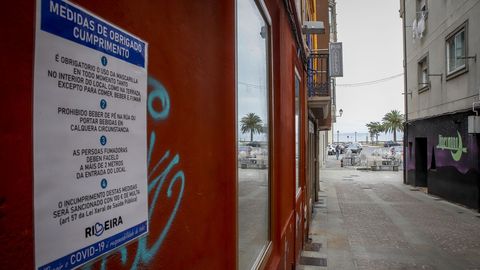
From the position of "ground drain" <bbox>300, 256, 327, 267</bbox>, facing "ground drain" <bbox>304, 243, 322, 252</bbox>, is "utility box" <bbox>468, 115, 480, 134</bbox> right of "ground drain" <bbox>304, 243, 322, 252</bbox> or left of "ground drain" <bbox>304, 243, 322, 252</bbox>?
right

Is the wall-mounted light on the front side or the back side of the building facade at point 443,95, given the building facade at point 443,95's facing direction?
on the front side

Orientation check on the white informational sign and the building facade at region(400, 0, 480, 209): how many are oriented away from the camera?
0

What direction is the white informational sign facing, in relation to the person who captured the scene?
facing the viewer and to the right of the viewer

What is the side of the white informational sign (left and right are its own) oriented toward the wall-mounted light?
left

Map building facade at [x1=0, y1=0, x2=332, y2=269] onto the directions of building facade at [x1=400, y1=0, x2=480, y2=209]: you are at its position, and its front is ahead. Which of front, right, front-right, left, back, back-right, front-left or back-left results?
front-left

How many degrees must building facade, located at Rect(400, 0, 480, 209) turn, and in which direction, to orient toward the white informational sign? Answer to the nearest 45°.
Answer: approximately 45° to its left

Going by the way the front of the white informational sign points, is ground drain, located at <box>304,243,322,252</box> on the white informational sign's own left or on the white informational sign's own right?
on the white informational sign's own left

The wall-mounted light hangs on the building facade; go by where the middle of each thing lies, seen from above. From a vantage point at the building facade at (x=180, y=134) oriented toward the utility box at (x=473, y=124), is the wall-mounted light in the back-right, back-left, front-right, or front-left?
front-left

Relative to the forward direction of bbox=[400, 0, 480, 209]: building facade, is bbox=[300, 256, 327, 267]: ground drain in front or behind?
in front

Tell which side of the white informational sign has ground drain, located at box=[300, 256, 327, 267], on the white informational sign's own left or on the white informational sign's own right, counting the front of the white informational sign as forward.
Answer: on the white informational sign's own left

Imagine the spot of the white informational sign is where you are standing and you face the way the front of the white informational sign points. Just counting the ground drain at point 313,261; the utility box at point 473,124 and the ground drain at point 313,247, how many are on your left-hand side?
3

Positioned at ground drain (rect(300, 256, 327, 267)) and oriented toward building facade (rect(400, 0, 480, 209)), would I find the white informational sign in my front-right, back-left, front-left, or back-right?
back-right

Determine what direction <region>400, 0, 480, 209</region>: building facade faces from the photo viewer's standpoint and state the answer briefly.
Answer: facing the viewer and to the left of the viewer
